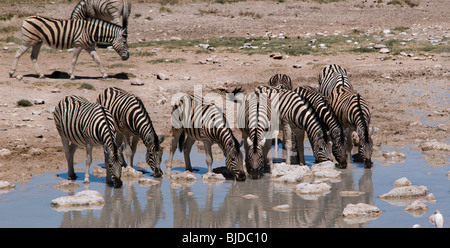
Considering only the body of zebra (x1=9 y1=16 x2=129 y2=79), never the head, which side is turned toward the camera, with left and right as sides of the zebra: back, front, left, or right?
right

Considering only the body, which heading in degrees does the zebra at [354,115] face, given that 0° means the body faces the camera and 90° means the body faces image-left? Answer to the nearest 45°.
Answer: approximately 315°

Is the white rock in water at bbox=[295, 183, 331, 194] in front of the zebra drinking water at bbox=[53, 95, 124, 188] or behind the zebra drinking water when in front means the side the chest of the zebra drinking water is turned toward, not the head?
in front

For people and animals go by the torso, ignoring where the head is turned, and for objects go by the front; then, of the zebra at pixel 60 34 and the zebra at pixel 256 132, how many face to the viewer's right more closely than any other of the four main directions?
1

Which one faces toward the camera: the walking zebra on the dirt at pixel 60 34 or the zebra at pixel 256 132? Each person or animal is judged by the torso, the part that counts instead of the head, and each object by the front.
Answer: the zebra

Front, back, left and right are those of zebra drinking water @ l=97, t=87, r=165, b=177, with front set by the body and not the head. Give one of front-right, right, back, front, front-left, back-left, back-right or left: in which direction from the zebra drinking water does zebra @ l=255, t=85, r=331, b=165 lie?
front-left

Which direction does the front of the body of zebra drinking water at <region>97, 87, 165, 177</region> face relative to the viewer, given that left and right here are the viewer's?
facing the viewer and to the right of the viewer

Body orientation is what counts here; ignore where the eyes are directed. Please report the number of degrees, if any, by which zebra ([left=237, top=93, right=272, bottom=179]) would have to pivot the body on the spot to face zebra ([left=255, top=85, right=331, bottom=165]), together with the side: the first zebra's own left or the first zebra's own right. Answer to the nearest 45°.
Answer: approximately 135° to the first zebra's own left

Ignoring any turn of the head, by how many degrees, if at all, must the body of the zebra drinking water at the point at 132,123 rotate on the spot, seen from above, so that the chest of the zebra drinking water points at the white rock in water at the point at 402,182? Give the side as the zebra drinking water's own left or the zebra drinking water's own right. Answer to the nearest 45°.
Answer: approximately 45° to the zebra drinking water's own left

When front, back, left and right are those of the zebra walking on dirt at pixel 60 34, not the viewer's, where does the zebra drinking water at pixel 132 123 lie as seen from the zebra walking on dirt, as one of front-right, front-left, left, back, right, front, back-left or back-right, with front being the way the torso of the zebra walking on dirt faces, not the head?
right

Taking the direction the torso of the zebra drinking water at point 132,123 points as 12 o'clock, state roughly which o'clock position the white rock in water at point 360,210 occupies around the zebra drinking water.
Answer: The white rock in water is roughly at 12 o'clock from the zebra drinking water.

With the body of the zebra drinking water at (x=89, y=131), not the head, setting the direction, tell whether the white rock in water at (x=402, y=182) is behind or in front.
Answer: in front

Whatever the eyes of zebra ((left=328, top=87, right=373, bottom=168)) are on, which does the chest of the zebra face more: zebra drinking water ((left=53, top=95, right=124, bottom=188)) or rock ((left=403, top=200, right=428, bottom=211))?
the rock

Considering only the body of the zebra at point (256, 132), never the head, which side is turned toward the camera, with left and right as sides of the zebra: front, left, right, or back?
front

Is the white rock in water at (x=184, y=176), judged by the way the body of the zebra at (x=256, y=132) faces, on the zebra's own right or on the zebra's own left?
on the zebra's own right

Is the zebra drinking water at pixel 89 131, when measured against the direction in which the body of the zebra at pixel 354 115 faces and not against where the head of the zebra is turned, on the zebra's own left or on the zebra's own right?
on the zebra's own right

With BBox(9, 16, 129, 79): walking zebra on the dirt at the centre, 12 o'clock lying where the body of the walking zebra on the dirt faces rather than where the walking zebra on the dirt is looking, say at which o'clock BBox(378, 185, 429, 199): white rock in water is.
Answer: The white rock in water is roughly at 2 o'clock from the walking zebra on the dirt.

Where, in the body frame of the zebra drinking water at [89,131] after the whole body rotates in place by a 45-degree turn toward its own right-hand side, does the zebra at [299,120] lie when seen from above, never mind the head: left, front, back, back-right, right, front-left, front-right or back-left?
left
